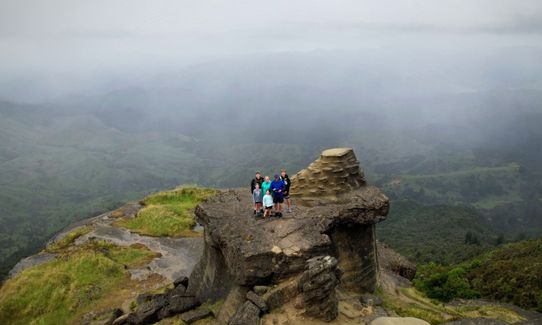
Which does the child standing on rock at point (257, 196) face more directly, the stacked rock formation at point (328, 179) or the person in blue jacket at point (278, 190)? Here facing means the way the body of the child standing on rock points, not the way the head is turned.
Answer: the person in blue jacket

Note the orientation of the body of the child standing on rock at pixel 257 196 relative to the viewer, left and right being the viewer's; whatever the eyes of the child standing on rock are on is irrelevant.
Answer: facing the viewer

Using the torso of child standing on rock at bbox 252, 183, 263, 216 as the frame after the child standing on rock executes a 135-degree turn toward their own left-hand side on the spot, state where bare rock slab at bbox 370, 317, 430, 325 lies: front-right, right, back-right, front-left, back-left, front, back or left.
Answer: right

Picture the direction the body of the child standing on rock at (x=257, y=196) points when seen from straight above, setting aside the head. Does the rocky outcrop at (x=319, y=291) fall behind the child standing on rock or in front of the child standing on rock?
in front

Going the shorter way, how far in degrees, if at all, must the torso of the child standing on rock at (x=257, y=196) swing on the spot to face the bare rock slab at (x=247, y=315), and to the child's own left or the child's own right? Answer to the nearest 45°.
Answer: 0° — they already face it

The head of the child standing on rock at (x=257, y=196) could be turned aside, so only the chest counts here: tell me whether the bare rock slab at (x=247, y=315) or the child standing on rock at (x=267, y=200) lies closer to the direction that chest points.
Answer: the bare rock slab

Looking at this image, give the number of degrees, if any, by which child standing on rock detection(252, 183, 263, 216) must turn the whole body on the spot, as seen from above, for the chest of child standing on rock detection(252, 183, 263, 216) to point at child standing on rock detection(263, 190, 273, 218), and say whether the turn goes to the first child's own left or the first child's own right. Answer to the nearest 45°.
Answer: approximately 45° to the first child's own left

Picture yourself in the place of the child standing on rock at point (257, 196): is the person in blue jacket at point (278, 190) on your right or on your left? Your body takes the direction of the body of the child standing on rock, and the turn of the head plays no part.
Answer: on your left

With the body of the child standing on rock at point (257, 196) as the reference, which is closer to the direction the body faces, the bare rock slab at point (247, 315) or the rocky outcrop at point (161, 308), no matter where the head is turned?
the bare rock slab

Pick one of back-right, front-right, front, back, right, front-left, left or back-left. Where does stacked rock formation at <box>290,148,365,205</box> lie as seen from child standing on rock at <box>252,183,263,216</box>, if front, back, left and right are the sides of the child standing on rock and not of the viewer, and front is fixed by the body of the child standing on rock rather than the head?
back-left

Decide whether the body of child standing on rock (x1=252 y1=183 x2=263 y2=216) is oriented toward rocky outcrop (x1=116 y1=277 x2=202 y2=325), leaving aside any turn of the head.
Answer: no

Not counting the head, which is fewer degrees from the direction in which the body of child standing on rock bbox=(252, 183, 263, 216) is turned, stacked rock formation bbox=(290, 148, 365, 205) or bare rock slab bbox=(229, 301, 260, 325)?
the bare rock slab
